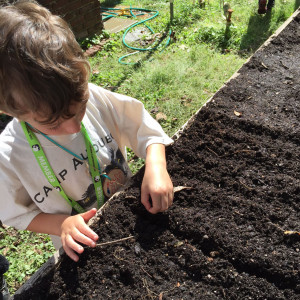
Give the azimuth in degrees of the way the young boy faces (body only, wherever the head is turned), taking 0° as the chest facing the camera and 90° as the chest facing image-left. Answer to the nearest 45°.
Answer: approximately 315°
